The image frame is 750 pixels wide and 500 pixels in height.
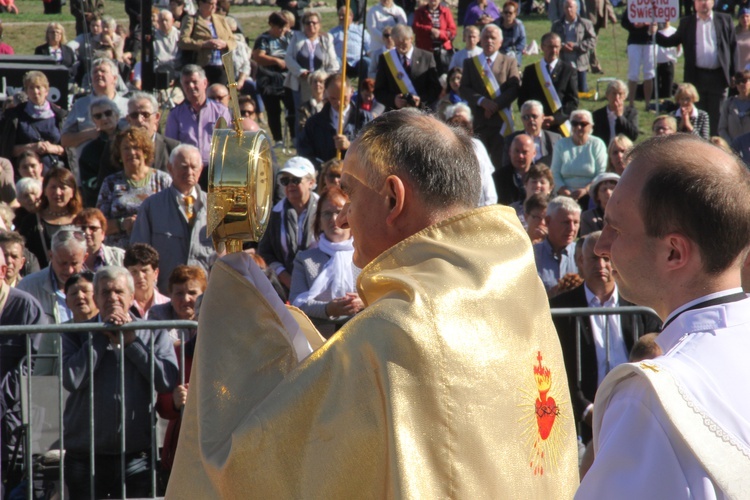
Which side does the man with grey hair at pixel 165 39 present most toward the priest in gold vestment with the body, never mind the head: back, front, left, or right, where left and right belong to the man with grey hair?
front

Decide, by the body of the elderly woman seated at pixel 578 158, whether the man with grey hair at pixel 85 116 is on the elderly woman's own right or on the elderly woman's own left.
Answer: on the elderly woman's own right

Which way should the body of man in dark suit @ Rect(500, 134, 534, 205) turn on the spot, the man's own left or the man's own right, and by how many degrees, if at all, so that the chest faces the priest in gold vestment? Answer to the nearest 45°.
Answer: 0° — they already face them

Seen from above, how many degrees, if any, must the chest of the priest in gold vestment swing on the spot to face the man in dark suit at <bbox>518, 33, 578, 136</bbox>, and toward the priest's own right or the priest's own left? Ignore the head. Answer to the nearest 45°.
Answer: approximately 45° to the priest's own right

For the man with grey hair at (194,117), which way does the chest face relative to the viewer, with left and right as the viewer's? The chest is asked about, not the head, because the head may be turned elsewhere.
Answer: facing the viewer

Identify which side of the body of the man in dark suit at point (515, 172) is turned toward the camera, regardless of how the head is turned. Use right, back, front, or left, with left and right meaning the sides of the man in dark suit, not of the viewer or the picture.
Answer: front

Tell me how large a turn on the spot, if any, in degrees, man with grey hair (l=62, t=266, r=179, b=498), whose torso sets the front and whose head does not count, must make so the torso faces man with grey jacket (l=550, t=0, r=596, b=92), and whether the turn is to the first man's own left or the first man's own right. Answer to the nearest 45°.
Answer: approximately 135° to the first man's own left

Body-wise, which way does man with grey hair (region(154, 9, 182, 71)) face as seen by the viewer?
toward the camera

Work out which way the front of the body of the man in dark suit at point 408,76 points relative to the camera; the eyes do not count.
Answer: toward the camera

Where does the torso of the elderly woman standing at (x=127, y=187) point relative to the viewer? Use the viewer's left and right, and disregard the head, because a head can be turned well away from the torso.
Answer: facing the viewer

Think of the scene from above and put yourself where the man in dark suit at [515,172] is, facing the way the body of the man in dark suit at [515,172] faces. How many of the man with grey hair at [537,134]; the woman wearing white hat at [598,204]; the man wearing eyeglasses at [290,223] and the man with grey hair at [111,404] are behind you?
1

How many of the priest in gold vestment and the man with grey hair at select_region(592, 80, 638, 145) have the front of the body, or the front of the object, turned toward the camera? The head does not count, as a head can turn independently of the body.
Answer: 1

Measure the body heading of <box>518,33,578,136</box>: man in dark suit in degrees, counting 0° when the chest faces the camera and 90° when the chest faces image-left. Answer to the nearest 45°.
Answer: approximately 0°

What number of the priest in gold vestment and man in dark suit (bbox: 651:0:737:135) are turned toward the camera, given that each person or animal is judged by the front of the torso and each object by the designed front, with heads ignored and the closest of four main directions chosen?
1

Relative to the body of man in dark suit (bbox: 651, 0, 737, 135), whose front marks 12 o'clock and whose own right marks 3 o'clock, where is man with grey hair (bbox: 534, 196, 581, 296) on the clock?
The man with grey hair is roughly at 12 o'clock from the man in dark suit.
